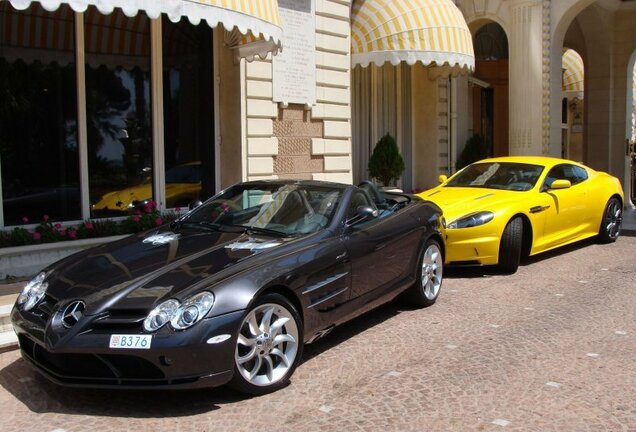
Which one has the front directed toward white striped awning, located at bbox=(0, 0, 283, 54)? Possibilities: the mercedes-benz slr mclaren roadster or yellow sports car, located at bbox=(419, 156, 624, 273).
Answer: the yellow sports car

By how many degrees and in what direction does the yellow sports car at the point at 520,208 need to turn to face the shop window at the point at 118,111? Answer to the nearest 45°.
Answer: approximately 45° to its right

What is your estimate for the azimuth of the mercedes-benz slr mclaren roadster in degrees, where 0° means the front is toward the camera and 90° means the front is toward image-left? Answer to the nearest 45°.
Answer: approximately 45°

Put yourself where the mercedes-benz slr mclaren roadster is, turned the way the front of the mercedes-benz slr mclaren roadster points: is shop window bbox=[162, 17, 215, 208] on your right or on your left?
on your right

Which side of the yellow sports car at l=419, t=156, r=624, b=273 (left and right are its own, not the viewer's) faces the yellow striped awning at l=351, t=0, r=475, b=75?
right

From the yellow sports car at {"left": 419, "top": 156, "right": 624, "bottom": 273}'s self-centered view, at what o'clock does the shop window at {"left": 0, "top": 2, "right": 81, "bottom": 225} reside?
The shop window is roughly at 1 o'clock from the yellow sports car.

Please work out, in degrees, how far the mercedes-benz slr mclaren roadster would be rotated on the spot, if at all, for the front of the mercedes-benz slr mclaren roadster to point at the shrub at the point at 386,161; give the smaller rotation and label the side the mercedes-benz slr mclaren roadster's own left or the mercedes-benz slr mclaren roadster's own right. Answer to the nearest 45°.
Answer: approximately 135° to the mercedes-benz slr mclaren roadster's own right

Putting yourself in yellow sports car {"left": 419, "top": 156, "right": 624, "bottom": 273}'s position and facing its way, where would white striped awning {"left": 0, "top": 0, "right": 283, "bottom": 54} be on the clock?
The white striped awning is roughly at 12 o'clock from the yellow sports car.

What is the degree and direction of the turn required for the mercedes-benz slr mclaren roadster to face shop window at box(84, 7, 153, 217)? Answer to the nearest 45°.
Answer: approximately 135° to its right

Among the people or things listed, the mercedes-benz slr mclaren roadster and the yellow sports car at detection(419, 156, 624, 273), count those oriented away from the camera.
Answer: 0

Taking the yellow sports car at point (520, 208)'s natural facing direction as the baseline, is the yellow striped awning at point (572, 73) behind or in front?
behind

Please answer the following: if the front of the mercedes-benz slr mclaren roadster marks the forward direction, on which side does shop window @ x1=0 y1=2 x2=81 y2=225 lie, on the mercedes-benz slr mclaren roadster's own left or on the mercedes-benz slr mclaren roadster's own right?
on the mercedes-benz slr mclaren roadster's own right
